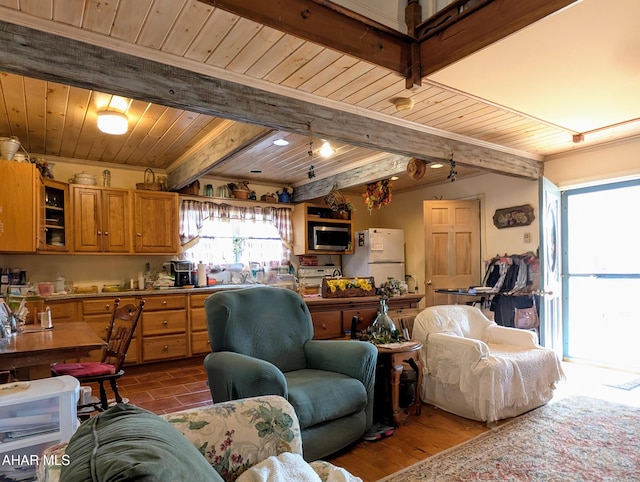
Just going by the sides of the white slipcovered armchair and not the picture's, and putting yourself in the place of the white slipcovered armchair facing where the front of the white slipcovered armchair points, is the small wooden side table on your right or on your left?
on your right

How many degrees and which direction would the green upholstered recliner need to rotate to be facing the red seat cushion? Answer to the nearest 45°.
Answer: approximately 135° to its right

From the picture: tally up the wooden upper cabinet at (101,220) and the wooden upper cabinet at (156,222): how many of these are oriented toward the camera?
2

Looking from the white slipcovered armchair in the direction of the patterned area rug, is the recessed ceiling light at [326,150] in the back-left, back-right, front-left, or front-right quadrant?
back-right

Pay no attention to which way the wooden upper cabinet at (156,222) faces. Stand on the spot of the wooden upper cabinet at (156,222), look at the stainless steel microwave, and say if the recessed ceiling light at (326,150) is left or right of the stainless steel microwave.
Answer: right

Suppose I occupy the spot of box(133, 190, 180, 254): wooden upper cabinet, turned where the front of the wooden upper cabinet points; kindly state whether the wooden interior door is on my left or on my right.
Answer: on my left
